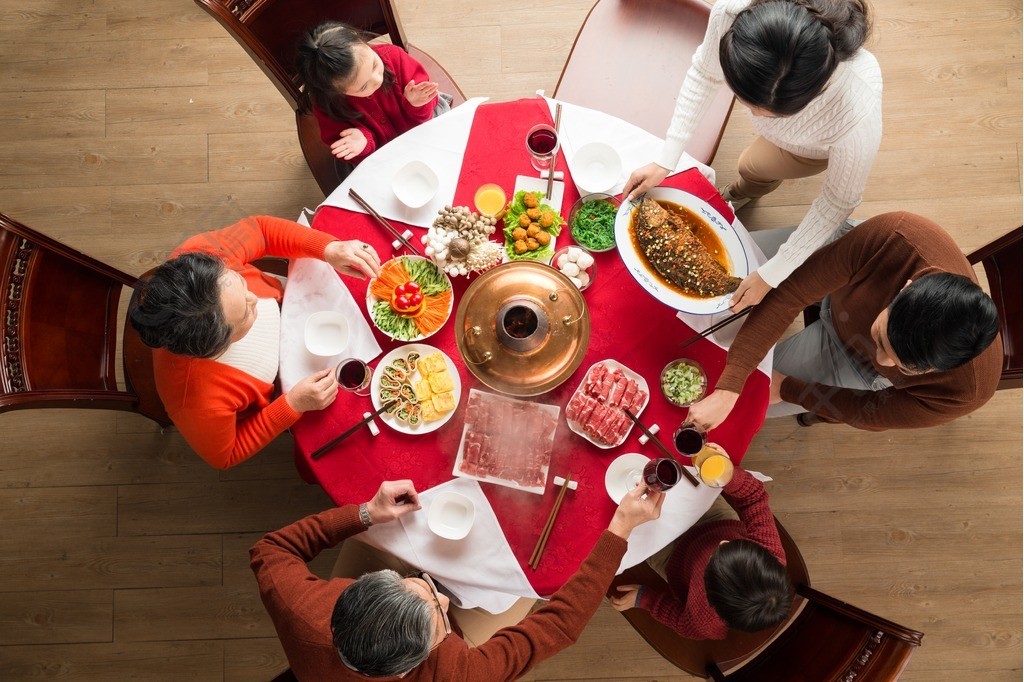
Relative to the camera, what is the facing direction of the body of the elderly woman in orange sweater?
to the viewer's right

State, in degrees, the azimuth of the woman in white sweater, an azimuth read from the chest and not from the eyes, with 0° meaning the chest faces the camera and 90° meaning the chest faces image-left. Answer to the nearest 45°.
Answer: approximately 45°

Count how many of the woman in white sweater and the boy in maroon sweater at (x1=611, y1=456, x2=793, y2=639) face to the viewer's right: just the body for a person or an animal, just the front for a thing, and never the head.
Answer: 0

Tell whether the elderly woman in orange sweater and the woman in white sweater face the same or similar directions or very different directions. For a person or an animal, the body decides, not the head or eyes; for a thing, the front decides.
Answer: very different directions

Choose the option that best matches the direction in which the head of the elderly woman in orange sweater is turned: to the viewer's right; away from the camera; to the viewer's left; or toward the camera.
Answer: to the viewer's right

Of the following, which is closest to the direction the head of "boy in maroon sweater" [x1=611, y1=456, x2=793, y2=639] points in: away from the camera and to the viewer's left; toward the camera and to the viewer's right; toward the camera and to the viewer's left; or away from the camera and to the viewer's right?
away from the camera and to the viewer's left

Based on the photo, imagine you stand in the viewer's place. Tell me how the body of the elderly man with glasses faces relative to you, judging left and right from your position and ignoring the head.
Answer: facing away from the viewer and to the right of the viewer

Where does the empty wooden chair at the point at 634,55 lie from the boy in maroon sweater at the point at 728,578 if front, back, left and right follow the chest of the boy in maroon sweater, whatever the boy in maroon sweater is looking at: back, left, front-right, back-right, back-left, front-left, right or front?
front

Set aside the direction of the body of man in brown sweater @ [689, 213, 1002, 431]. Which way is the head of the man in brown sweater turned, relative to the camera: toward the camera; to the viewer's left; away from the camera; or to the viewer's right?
to the viewer's left
